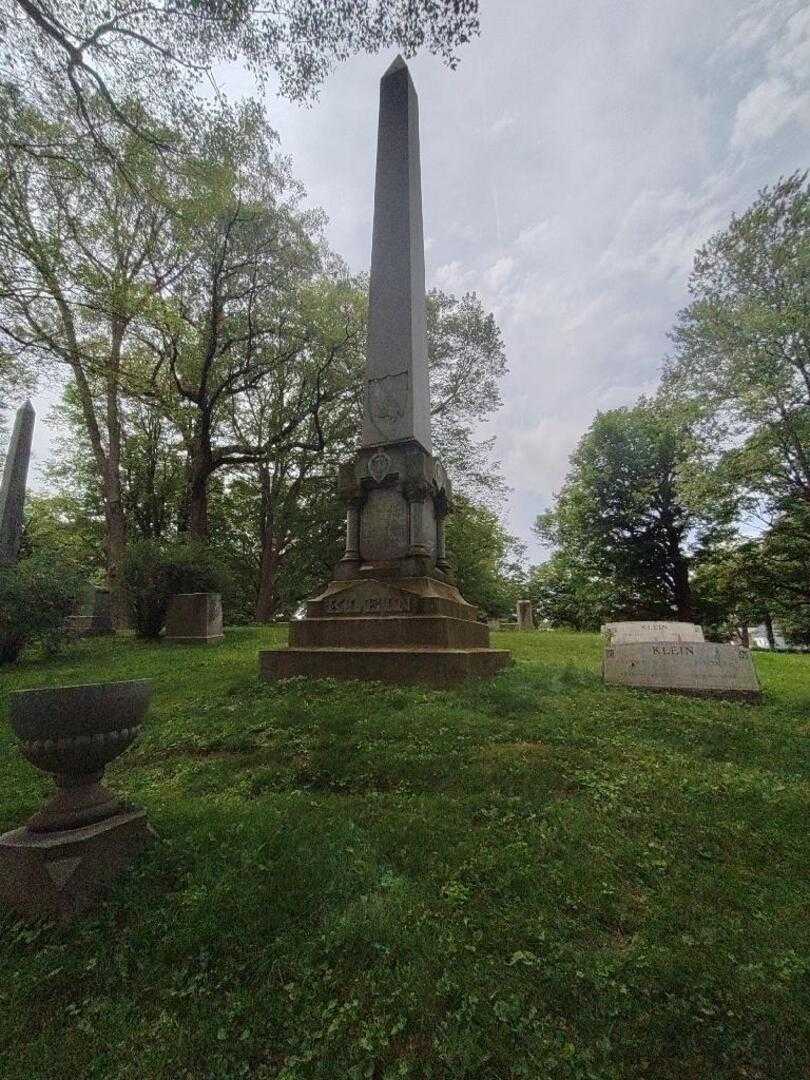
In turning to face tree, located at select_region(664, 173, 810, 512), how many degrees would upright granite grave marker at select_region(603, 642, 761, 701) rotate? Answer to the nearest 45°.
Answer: approximately 180°

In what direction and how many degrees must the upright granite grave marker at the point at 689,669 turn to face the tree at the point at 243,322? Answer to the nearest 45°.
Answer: approximately 90° to its right

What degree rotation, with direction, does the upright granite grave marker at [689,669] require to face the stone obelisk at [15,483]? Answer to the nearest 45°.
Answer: approximately 90° to its right

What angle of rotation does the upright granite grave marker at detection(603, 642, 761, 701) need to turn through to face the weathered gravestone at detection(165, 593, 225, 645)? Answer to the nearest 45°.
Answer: approximately 90° to its right

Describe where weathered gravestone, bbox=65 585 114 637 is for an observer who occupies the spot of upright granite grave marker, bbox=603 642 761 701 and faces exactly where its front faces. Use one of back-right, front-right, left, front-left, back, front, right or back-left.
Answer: right

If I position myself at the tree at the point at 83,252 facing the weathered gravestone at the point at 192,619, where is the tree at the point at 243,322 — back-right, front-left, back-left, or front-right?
front-left

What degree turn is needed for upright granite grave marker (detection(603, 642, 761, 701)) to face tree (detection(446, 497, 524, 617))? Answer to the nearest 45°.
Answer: approximately 135° to its right

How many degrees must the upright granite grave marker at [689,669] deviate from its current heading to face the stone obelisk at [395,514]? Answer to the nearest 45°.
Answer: approximately 90° to its right

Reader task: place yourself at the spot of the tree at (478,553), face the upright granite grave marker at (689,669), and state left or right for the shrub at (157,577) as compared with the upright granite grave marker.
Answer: right

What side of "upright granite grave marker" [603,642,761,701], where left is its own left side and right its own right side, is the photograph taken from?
front

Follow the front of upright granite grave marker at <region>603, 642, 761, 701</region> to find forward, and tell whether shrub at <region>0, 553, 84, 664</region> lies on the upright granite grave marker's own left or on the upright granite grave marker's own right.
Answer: on the upright granite grave marker's own right

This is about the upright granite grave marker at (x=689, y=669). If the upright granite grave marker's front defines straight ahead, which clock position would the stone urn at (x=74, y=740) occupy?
The stone urn is roughly at 1 o'clock from the upright granite grave marker.

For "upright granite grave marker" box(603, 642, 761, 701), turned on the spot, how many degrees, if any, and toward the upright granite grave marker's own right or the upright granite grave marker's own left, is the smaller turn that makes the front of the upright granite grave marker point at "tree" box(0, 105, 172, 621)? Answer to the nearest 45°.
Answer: approximately 90° to the upright granite grave marker's own right
